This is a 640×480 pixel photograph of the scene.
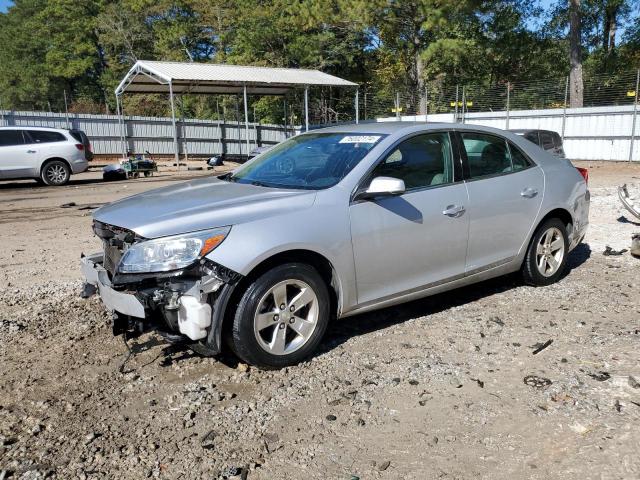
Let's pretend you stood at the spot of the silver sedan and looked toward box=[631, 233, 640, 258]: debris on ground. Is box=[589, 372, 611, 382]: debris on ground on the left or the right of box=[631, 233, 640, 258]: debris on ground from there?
right

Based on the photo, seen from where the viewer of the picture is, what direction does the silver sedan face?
facing the viewer and to the left of the viewer

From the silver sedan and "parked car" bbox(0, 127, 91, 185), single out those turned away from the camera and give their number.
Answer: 0

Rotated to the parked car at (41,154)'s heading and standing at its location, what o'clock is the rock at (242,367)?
The rock is roughly at 9 o'clock from the parked car.

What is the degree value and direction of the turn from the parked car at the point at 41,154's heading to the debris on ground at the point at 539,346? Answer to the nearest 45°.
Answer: approximately 90° to its left

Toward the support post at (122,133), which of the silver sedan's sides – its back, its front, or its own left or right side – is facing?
right

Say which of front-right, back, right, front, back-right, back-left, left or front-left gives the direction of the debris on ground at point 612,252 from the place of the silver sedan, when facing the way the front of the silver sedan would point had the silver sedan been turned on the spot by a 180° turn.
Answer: front

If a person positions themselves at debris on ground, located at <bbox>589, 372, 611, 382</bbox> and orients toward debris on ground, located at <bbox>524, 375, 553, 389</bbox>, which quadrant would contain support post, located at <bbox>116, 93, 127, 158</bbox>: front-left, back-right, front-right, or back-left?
front-right

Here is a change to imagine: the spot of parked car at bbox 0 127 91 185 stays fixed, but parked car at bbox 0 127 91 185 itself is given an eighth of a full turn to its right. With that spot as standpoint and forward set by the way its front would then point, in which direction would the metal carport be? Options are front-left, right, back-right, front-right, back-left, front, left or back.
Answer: right

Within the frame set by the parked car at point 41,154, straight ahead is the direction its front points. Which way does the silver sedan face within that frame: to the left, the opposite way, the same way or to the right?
the same way

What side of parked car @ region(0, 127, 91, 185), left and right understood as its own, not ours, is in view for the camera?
left

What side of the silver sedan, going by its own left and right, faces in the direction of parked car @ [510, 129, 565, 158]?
back

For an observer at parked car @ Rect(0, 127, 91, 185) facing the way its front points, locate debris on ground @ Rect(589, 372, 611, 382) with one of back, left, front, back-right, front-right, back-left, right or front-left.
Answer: left

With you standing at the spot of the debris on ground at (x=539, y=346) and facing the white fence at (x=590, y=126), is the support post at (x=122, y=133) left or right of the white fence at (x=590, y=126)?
left

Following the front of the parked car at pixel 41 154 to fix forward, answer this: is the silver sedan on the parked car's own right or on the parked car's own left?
on the parked car's own left

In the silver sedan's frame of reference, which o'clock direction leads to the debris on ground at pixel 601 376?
The debris on ground is roughly at 8 o'clock from the silver sedan.
